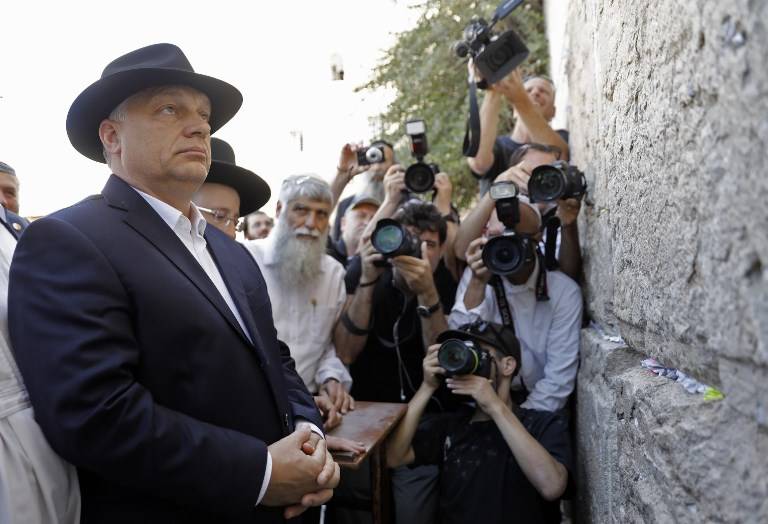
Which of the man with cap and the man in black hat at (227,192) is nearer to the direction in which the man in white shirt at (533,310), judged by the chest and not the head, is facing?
the man in black hat

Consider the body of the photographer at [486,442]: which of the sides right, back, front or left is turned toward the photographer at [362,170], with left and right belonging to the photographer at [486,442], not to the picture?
right

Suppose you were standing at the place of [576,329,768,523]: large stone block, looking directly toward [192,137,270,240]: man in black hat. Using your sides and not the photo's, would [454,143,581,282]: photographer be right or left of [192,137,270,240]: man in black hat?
right

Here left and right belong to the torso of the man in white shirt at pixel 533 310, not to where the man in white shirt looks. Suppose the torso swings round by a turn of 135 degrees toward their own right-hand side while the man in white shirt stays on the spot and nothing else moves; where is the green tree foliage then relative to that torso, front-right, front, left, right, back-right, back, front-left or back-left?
front

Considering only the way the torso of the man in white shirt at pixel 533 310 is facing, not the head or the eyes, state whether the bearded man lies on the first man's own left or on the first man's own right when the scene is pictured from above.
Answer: on the first man's own right

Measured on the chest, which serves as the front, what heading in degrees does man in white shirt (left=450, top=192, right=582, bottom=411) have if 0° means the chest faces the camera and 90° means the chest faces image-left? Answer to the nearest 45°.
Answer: approximately 45°

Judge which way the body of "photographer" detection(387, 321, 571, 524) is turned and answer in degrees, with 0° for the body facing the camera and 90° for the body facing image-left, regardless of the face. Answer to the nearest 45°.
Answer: approximately 45°
